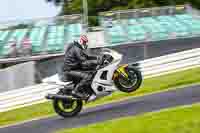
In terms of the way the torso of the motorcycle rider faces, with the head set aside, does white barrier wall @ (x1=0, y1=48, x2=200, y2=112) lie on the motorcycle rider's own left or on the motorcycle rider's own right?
on the motorcycle rider's own left

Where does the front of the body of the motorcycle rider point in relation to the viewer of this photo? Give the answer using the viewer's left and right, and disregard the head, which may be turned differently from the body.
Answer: facing to the right of the viewer

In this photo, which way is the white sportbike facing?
to the viewer's right
